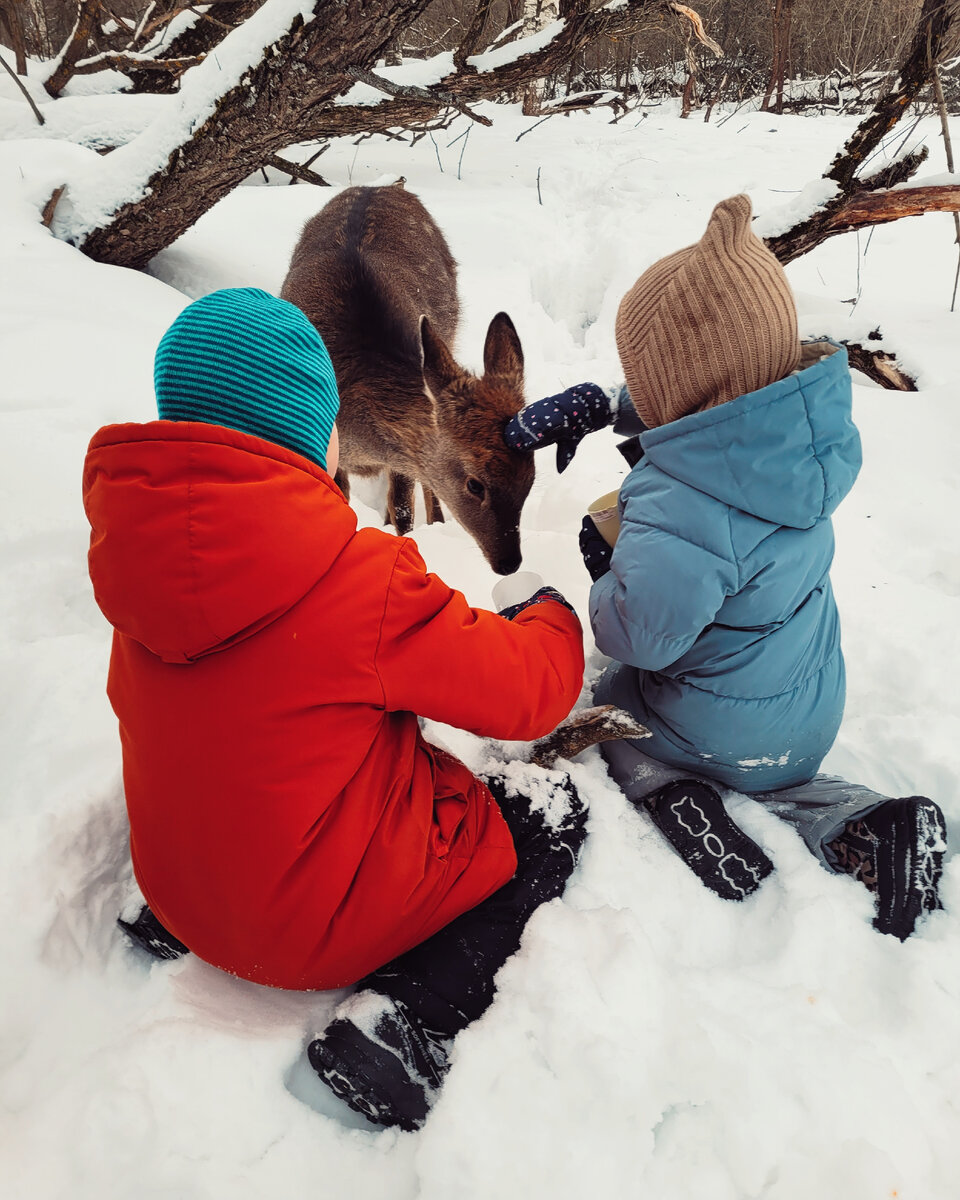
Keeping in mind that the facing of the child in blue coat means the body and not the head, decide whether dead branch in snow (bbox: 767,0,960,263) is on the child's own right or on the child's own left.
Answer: on the child's own right

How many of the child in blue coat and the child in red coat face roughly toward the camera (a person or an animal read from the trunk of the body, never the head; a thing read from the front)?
0

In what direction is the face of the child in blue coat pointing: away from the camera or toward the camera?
away from the camera

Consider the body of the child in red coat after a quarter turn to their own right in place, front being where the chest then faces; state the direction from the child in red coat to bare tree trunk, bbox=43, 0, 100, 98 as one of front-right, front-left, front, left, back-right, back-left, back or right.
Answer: back-left

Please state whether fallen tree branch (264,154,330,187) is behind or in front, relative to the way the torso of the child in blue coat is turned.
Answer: in front

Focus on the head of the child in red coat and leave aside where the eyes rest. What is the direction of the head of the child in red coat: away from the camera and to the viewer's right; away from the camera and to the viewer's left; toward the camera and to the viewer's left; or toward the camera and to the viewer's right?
away from the camera and to the viewer's right

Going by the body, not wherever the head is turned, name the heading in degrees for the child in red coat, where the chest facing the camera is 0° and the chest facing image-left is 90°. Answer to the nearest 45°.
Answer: approximately 225°

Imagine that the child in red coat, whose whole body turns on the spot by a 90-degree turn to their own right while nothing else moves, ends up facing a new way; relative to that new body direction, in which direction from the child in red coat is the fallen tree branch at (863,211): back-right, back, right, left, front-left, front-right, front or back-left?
left

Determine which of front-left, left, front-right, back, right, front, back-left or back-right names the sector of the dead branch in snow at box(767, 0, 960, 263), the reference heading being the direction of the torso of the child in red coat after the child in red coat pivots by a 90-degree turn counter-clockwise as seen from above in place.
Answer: right

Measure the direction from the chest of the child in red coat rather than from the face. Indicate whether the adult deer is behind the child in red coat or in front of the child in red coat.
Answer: in front

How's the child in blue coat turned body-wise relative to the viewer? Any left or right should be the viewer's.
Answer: facing away from the viewer and to the left of the viewer

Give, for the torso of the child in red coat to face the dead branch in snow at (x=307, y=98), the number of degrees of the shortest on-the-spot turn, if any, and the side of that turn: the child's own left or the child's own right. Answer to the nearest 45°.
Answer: approximately 45° to the child's own left
